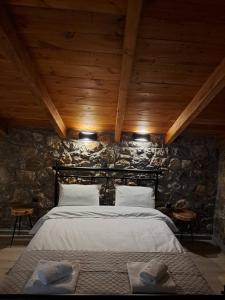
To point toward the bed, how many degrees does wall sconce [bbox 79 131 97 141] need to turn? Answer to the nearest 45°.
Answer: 0° — it already faces it

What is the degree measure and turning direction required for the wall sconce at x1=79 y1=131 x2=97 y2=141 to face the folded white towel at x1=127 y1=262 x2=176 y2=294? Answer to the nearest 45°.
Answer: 0° — it already faces it

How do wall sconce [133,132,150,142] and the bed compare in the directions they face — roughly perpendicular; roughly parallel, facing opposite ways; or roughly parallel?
roughly parallel

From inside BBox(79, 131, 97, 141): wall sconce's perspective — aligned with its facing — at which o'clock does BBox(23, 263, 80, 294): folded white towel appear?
The folded white towel is roughly at 12 o'clock from the wall sconce.

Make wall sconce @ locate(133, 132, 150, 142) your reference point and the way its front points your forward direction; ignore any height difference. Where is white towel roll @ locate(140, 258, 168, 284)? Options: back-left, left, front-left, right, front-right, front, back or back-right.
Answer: front

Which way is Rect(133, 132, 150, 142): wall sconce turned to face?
toward the camera

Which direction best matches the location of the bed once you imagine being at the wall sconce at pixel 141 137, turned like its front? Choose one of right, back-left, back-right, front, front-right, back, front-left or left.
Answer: front

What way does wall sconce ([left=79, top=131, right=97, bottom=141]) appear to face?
toward the camera

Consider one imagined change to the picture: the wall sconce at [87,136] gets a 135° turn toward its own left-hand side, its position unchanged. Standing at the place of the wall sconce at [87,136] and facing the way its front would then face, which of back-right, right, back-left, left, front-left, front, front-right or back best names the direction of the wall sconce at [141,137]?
front-right

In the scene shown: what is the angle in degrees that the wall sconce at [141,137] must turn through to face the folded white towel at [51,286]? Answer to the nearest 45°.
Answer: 0° — it already faces it

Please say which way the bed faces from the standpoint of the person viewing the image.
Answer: facing the viewer

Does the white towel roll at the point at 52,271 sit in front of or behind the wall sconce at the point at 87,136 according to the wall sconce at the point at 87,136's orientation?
in front

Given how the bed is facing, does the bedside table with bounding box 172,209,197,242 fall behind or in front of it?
behind
